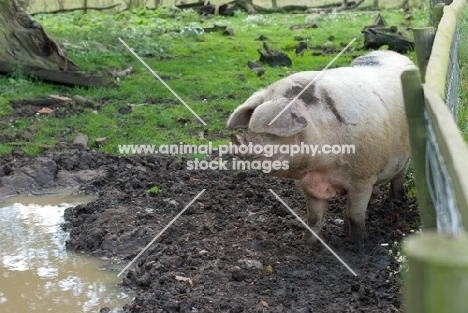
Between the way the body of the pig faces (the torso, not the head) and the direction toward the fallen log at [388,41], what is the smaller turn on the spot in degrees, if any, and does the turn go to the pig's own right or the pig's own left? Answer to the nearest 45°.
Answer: approximately 135° to the pig's own right

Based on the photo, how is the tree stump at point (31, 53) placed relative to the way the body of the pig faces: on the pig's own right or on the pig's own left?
on the pig's own right

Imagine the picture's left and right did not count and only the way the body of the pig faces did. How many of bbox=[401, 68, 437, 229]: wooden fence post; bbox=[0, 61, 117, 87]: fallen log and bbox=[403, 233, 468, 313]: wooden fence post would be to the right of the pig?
1

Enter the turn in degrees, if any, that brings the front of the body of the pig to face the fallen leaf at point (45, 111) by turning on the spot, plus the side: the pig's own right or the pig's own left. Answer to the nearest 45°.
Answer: approximately 90° to the pig's own right

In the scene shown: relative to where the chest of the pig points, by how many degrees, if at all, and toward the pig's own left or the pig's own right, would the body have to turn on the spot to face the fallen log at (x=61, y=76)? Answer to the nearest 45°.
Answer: approximately 90° to the pig's own right

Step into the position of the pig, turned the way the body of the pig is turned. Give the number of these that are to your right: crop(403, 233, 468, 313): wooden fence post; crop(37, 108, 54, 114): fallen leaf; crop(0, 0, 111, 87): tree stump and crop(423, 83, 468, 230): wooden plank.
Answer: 2

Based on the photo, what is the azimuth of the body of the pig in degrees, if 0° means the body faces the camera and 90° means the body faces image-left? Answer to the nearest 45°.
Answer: approximately 45°

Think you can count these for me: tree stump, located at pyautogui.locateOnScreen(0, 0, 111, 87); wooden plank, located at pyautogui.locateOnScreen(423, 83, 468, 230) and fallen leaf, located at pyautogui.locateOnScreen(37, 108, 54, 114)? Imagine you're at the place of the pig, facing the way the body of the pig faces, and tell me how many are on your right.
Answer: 2
